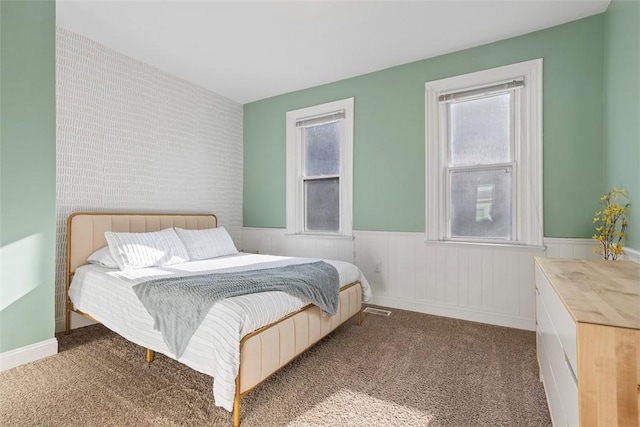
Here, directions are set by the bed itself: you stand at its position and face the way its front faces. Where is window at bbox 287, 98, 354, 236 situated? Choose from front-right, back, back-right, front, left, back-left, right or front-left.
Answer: left

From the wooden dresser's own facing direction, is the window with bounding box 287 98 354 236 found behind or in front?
in front

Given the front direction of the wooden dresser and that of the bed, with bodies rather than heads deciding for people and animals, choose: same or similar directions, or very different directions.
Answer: very different directions

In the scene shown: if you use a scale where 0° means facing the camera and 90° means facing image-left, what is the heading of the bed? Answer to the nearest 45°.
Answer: approximately 315°

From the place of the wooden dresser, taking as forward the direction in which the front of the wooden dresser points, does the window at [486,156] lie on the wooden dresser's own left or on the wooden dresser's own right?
on the wooden dresser's own right

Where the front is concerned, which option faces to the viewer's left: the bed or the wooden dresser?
the wooden dresser

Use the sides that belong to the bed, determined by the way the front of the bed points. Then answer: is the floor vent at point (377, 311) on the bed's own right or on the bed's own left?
on the bed's own left

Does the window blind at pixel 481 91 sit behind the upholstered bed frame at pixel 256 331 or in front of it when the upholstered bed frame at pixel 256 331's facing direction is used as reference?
in front

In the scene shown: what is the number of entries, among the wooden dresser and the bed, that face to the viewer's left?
1

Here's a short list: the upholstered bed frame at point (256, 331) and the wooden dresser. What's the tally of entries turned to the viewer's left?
1

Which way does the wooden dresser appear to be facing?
to the viewer's left

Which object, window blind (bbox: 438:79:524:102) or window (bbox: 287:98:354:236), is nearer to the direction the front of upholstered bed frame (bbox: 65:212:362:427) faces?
the window blind

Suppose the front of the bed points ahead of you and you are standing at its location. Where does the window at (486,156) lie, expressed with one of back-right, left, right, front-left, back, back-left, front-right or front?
front-left

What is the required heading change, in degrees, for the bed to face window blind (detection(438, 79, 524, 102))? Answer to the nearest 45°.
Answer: approximately 45° to its left

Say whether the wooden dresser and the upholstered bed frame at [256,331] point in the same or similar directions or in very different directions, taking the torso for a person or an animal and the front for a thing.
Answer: very different directions

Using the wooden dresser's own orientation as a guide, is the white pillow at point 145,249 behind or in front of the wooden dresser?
in front

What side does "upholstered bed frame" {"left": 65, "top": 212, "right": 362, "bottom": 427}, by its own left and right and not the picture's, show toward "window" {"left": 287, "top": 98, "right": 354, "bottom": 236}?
left
